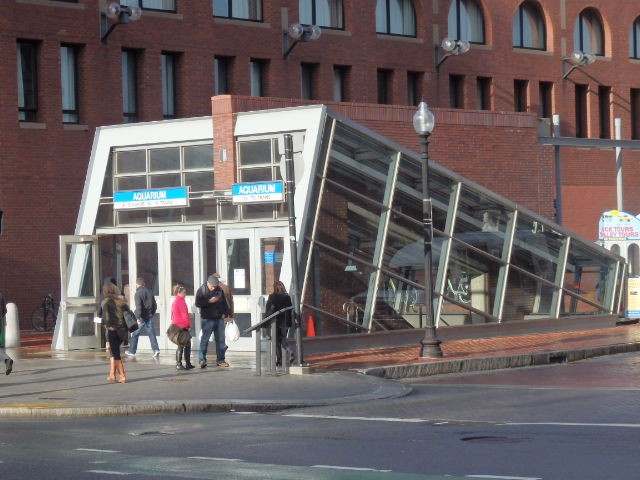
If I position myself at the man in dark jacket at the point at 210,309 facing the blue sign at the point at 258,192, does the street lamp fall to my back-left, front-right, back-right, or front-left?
front-right

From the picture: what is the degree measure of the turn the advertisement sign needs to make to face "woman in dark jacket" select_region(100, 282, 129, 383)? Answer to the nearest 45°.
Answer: approximately 45° to its right

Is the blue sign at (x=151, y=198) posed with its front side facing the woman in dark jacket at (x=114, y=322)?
yes

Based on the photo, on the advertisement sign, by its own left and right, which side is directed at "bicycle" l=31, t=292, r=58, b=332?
right

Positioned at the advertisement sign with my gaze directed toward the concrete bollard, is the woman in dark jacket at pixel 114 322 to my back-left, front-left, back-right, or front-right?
front-left

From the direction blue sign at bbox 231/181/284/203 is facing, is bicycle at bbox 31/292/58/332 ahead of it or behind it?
behind

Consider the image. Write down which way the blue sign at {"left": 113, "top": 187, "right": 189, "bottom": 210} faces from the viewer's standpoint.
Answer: facing the viewer

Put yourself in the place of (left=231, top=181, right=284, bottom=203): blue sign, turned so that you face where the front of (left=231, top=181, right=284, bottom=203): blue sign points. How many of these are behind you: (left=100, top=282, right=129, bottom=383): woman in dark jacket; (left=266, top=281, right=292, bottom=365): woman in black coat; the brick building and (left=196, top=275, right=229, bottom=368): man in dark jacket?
1

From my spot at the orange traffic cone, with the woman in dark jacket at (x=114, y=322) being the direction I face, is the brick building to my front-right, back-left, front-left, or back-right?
back-right

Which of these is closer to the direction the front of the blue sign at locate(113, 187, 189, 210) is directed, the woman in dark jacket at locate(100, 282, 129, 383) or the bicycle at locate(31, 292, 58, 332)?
the woman in dark jacket

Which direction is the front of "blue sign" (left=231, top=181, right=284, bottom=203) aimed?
toward the camera

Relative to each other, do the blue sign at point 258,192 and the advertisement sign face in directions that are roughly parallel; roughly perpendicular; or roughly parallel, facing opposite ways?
roughly parallel

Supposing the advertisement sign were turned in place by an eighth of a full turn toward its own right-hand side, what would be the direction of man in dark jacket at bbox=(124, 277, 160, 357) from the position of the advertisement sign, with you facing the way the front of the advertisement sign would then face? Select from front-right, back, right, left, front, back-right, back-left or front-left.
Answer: front

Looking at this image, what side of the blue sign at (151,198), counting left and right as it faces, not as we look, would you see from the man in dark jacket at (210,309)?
front

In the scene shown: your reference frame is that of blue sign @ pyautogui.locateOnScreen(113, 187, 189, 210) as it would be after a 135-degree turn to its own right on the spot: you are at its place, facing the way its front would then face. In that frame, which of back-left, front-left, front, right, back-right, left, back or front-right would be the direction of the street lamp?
back

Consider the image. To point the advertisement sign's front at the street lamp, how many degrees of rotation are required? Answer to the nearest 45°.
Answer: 0° — it already faces it

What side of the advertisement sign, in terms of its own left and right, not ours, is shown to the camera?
front
